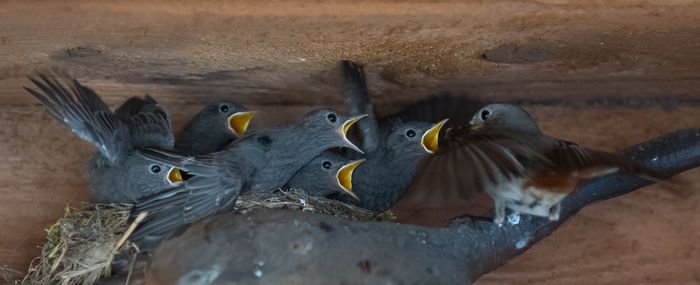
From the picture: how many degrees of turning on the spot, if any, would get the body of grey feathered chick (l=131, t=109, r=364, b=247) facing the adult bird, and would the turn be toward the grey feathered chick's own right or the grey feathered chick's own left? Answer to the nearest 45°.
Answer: approximately 45° to the grey feathered chick's own right

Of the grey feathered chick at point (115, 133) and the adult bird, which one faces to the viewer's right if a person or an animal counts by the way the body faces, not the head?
the grey feathered chick

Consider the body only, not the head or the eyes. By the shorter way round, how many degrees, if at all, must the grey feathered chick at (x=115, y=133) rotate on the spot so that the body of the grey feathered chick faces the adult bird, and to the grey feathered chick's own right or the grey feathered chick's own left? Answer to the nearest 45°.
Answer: approximately 45° to the grey feathered chick's own right

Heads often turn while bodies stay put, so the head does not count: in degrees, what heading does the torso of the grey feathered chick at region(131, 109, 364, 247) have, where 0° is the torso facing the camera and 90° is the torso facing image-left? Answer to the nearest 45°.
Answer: approximately 270°

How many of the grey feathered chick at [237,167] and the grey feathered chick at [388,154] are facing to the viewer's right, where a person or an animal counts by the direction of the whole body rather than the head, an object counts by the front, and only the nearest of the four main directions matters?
2

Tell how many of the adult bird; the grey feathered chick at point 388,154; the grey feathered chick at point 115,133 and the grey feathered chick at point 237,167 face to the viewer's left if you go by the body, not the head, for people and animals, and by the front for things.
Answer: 1

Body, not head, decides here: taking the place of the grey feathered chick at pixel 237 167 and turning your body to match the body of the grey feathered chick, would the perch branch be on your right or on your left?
on your right

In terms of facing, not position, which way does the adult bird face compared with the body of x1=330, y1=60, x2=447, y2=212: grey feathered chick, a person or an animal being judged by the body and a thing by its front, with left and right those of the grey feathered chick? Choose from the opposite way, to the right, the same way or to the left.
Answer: the opposite way

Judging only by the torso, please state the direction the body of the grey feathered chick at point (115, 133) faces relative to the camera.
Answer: to the viewer's right

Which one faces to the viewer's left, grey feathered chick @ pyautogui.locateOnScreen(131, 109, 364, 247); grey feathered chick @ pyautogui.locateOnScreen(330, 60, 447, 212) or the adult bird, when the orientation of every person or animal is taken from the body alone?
the adult bird

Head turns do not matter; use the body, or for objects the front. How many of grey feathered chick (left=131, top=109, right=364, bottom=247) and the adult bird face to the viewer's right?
1

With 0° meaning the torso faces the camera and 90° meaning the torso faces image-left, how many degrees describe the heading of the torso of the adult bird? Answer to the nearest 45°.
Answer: approximately 90°

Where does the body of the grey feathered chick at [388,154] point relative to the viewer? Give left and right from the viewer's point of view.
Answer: facing to the right of the viewer

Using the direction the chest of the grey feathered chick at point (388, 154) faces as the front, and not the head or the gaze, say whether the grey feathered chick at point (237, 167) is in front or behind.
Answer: behind
